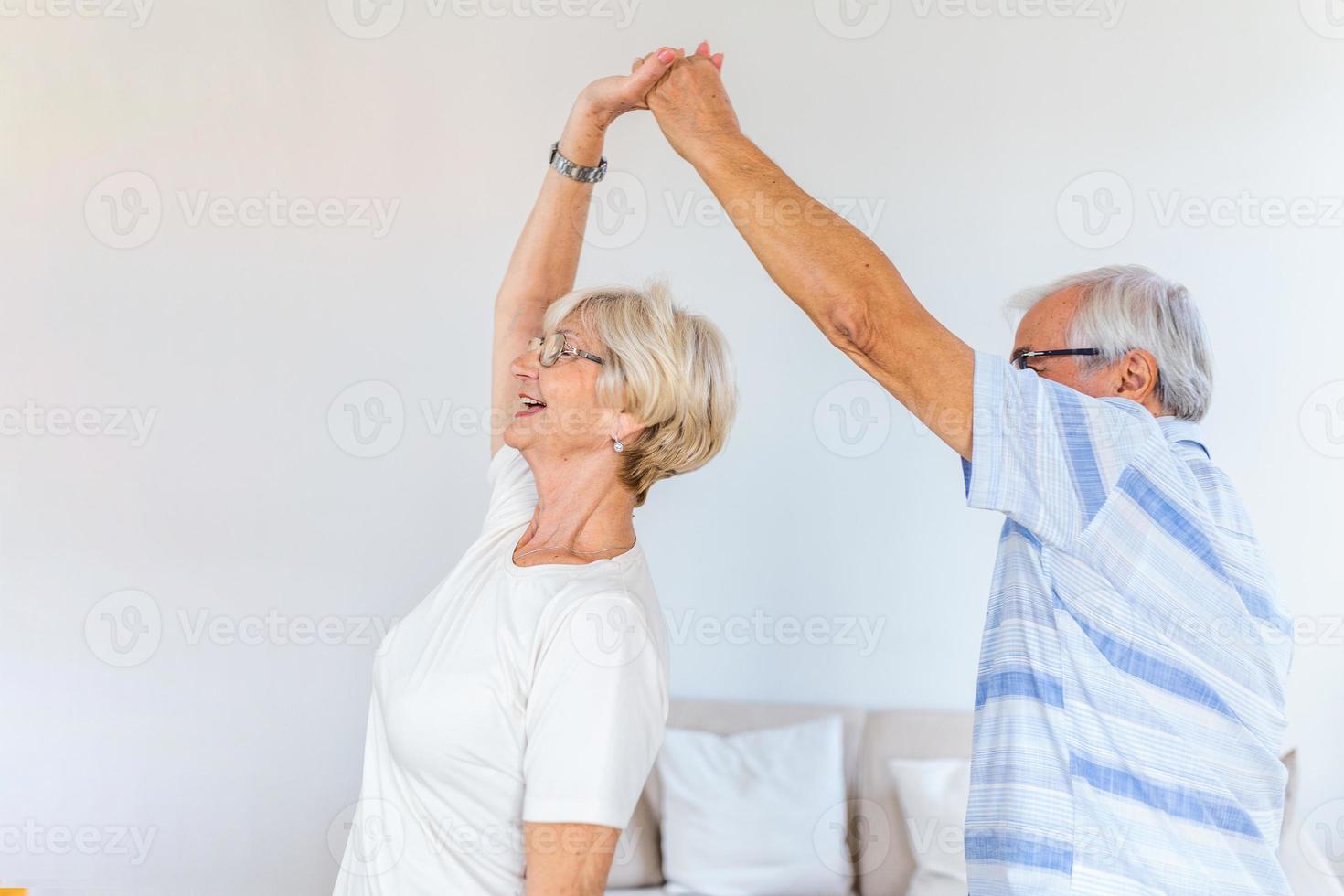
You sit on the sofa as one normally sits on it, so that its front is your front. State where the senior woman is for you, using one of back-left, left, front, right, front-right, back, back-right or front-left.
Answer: front

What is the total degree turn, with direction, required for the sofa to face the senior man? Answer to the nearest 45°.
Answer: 0° — it already faces them

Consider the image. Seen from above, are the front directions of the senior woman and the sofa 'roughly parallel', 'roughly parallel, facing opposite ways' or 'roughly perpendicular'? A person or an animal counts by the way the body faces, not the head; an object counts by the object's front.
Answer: roughly perpendicular

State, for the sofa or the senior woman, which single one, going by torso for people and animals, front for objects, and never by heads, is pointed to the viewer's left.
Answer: the senior woman

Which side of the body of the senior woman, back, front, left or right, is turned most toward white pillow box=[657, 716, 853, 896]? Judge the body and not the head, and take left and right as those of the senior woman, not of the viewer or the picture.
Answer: right

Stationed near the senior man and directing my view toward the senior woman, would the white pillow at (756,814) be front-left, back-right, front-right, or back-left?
front-right

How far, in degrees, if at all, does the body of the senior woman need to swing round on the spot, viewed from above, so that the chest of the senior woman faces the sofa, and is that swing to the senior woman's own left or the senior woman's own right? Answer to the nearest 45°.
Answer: approximately 135° to the senior woman's own right

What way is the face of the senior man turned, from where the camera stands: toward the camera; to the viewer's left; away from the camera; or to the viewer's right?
to the viewer's left

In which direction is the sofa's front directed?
toward the camera

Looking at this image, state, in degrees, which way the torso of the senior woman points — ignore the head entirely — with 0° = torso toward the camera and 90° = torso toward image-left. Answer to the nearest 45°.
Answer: approximately 90°
